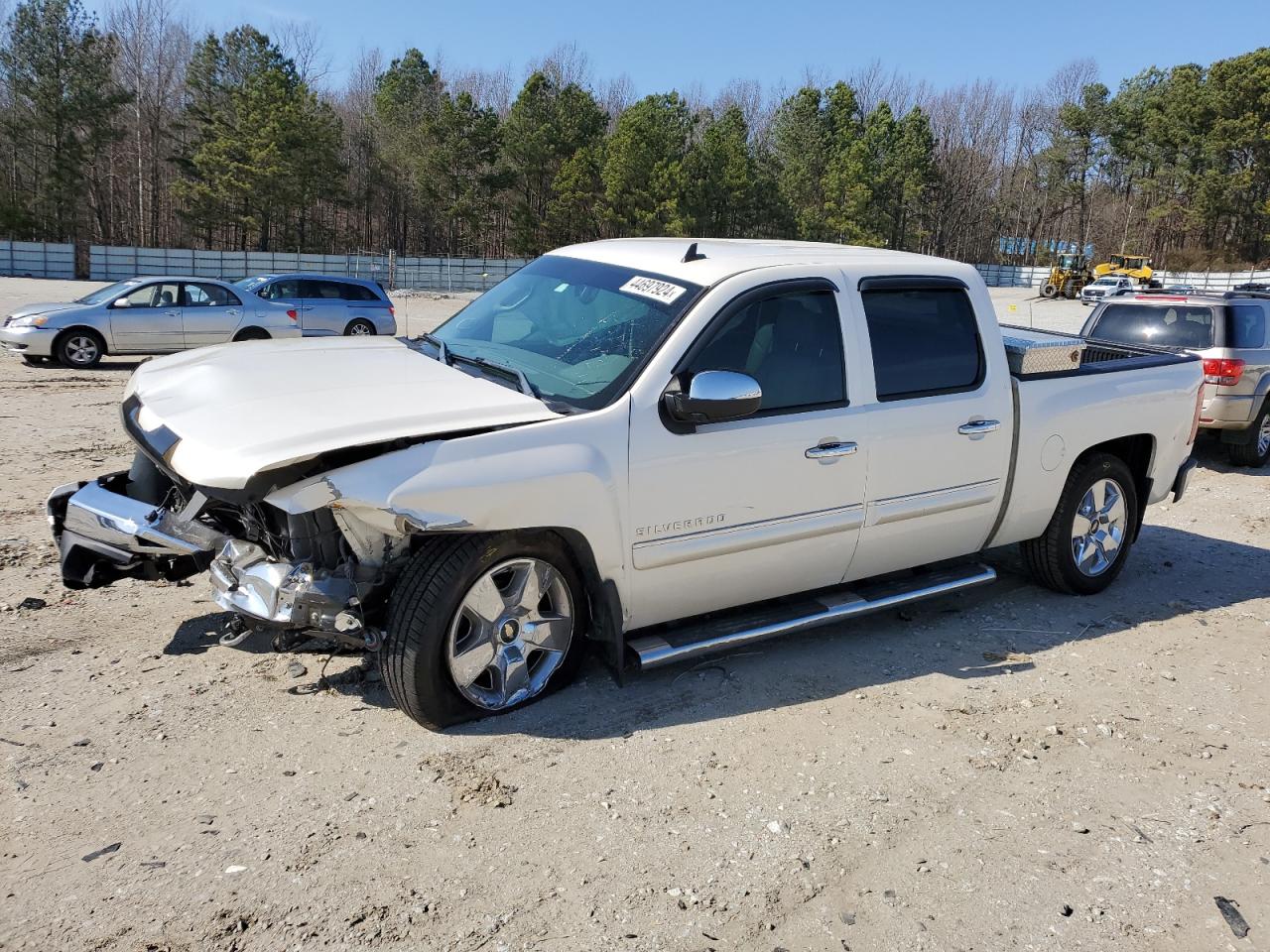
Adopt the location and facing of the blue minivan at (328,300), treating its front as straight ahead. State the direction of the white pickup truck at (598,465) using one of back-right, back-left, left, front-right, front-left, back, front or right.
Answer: left

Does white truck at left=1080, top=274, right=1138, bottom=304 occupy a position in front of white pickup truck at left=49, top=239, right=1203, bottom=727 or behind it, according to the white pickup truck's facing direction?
behind

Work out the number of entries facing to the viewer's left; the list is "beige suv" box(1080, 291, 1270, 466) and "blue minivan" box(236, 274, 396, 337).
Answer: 1

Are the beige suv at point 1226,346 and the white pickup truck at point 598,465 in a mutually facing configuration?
no

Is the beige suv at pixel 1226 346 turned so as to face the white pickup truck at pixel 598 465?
no

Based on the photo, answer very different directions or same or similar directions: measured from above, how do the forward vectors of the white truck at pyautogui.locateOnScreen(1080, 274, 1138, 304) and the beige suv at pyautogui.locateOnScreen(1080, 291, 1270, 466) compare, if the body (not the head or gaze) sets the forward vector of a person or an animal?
very different directions

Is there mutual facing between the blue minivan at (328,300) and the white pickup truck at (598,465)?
no

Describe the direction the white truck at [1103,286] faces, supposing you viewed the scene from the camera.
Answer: facing the viewer and to the left of the viewer

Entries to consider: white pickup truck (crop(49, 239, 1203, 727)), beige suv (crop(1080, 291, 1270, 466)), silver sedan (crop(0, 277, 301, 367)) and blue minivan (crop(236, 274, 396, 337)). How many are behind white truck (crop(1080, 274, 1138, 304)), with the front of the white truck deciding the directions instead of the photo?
0

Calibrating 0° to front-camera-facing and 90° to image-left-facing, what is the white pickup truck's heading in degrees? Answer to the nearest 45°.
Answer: approximately 45°
